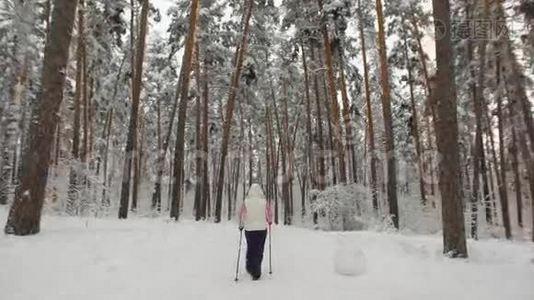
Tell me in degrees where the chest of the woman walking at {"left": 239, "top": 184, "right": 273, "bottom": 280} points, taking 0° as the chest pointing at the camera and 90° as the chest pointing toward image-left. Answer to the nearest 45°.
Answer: approximately 180°

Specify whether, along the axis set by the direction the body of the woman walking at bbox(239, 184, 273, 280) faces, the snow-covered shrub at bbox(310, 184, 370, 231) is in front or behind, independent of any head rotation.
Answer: in front
